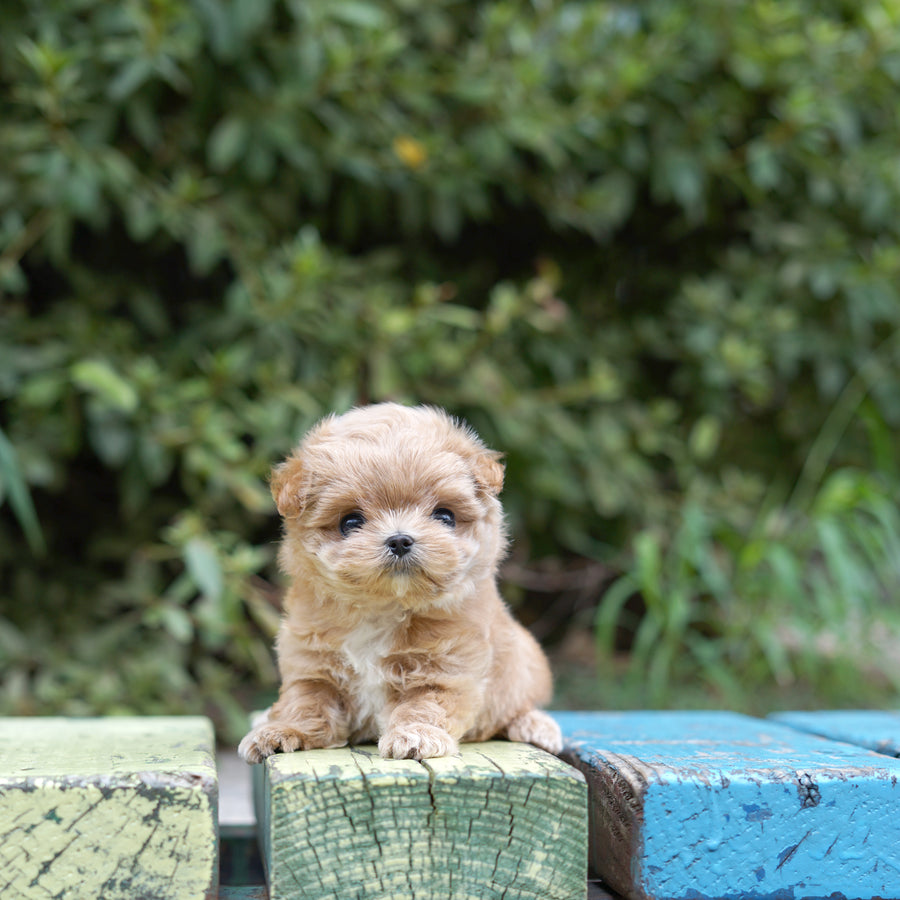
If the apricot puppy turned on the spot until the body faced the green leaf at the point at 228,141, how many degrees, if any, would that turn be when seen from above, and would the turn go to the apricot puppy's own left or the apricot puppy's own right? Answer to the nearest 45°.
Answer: approximately 135° to the apricot puppy's own right

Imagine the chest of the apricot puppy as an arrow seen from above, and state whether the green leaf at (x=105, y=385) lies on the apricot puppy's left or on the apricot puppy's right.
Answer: on the apricot puppy's right

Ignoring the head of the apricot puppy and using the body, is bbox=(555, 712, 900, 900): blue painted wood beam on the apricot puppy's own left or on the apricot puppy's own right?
on the apricot puppy's own left

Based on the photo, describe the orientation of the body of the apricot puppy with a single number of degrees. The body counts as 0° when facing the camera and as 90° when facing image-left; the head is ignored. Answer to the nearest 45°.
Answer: approximately 45°

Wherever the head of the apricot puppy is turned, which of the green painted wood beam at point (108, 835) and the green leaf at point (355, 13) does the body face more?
the green painted wood beam

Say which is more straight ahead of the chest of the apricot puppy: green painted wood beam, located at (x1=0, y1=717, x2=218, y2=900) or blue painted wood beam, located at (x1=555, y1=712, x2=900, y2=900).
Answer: the green painted wood beam

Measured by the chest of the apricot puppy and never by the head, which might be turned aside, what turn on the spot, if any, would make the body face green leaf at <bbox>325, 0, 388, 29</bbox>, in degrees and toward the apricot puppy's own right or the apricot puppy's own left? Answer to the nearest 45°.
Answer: approximately 135° to the apricot puppy's own right
